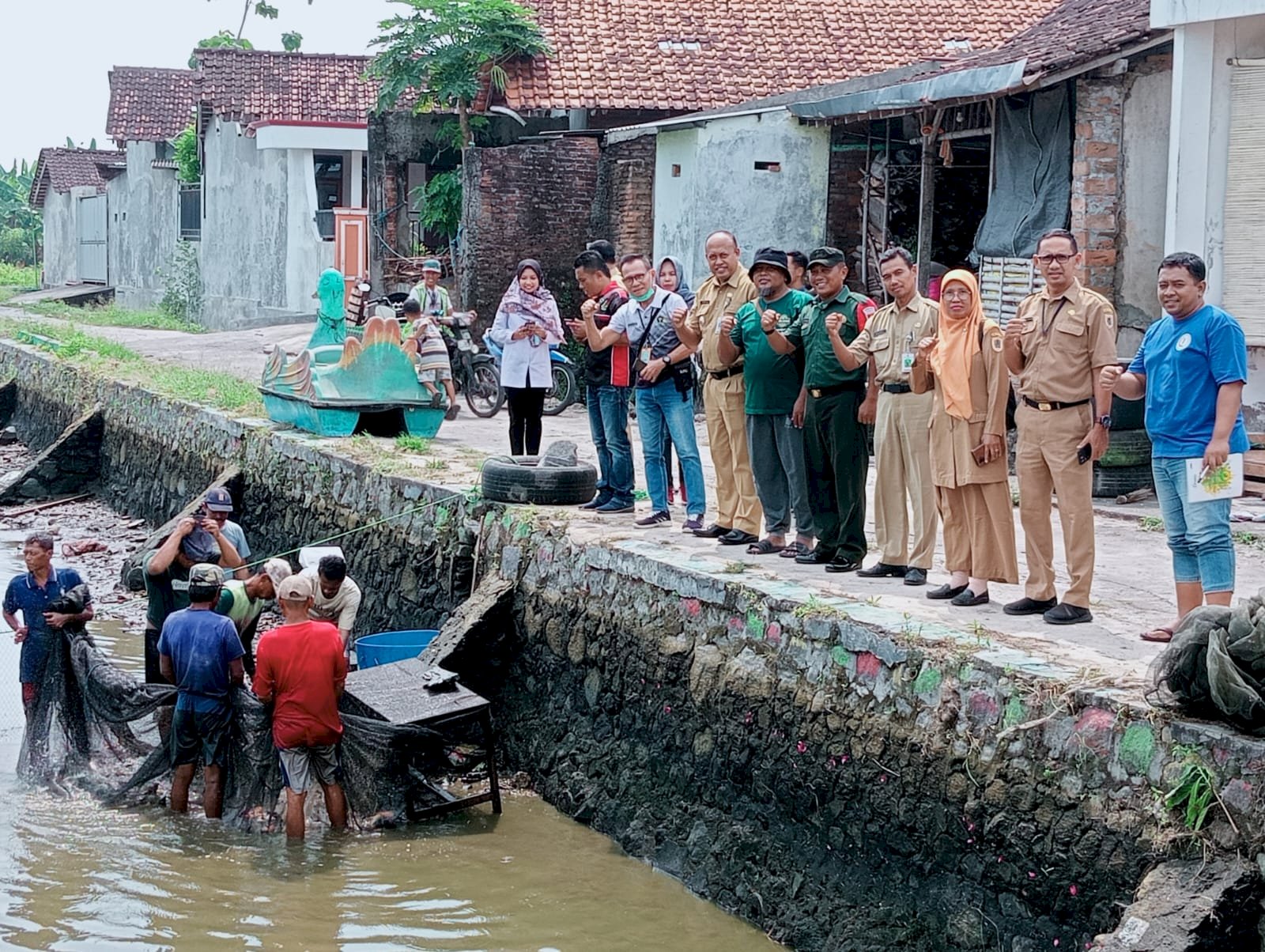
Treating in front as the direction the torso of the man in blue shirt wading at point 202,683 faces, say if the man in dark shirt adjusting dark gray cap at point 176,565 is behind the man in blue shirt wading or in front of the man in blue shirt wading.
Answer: in front

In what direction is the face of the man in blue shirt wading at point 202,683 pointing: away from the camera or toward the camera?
away from the camera

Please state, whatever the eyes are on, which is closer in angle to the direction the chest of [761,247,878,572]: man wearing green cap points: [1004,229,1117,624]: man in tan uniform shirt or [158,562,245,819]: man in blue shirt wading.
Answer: the man in blue shirt wading

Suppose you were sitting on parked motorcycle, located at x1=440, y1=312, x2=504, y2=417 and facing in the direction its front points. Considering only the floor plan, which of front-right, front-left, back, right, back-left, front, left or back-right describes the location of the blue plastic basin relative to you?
front-right

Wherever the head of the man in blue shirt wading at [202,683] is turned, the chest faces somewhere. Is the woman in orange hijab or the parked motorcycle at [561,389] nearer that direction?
the parked motorcycle

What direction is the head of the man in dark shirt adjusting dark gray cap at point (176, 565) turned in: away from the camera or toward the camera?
toward the camera

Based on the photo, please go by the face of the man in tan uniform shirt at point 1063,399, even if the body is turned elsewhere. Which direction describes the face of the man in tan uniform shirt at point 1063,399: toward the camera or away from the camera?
toward the camera

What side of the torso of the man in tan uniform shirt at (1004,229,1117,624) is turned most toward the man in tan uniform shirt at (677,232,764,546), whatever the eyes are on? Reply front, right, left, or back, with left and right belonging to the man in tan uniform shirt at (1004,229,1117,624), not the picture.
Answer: right

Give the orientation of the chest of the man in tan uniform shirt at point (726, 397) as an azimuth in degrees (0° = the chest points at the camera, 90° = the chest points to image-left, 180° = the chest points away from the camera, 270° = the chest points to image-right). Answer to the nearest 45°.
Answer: approximately 45°

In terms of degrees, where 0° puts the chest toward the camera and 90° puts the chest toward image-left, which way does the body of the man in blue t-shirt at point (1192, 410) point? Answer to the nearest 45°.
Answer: approximately 45°

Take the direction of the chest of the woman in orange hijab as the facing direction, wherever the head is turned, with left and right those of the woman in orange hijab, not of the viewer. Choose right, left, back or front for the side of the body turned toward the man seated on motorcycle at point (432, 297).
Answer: right

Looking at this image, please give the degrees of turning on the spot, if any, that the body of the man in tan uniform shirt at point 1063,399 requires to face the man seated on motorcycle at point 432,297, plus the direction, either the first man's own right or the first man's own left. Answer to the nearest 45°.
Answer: approximately 90° to the first man's own right

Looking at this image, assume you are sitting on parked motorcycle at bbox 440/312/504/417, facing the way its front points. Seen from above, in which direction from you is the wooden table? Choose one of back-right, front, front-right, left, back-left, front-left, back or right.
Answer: front-right
